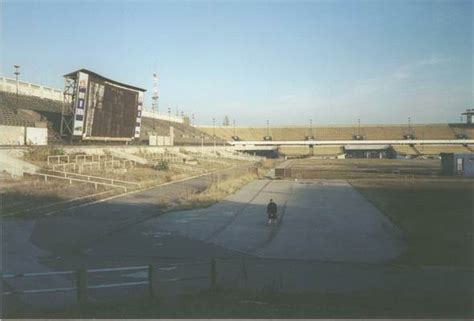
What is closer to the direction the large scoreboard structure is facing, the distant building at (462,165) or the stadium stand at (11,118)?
the distant building

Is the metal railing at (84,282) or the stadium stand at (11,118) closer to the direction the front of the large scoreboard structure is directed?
the metal railing

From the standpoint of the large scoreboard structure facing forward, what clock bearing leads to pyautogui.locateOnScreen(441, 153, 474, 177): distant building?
The distant building is roughly at 11 o'clock from the large scoreboard structure.

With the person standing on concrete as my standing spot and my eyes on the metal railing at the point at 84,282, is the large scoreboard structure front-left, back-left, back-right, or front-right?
back-right

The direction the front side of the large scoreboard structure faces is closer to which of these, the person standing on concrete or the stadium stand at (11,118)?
the person standing on concrete

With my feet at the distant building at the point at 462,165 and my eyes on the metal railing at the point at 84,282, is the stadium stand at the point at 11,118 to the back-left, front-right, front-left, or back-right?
front-right

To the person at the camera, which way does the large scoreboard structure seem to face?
facing the viewer and to the right of the viewer

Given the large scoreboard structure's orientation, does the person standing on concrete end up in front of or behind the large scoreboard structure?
in front

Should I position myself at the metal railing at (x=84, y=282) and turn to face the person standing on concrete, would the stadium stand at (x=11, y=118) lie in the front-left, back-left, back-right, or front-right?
front-left

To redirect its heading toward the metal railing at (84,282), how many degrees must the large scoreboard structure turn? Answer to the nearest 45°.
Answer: approximately 45° to its right

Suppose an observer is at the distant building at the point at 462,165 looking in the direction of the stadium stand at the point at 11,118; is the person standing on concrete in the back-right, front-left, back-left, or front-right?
front-left
